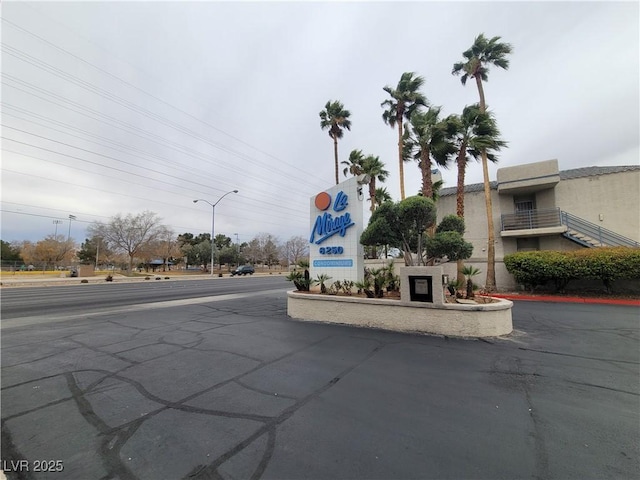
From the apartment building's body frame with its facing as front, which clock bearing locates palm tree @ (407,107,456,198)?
The palm tree is roughly at 1 o'clock from the apartment building.

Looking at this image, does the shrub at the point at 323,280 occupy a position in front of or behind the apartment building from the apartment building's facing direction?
in front

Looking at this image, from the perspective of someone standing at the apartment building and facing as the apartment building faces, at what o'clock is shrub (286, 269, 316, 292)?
The shrub is roughly at 1 o'clock from the apartment building.

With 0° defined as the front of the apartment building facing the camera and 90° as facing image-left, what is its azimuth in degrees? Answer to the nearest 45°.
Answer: approximately 0°

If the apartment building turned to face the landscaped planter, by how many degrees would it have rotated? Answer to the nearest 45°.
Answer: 0° — it already faces it

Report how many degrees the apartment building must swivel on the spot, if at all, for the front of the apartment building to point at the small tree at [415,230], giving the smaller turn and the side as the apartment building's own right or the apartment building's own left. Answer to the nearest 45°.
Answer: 0° — it already faces it

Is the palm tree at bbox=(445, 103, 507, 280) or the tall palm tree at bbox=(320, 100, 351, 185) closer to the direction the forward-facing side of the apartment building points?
the palm tree

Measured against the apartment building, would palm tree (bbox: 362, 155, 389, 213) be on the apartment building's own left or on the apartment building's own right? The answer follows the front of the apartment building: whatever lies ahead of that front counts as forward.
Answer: on the apartment building's own right
